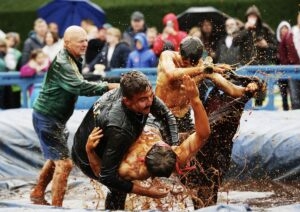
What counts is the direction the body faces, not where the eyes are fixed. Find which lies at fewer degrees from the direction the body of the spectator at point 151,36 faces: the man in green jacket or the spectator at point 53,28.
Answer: the man in green jacket

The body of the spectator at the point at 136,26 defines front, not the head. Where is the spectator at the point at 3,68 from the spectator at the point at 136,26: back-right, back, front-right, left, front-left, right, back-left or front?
right

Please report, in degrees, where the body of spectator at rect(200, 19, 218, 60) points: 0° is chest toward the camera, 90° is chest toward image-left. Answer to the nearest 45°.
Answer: approximately 0°

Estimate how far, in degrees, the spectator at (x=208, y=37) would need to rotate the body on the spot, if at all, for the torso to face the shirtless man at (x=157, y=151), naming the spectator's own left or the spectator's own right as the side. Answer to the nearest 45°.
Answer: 0° — they already face them

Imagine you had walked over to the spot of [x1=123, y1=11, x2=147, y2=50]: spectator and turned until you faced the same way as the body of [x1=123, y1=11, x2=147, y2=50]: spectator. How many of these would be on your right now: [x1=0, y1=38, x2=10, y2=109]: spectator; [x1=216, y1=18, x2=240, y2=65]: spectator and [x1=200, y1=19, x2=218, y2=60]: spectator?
1

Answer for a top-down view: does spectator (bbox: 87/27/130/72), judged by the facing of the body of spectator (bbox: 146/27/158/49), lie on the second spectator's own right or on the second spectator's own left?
on the second spectator's own right

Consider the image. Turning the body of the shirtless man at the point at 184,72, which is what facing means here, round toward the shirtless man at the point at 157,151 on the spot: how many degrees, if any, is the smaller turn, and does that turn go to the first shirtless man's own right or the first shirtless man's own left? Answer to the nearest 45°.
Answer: approximately 45° to the first shirtless man's own right

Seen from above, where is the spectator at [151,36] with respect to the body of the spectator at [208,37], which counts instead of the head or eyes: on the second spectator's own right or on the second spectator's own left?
on the second spectator's own right

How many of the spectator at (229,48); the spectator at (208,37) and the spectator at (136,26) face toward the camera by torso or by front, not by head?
3

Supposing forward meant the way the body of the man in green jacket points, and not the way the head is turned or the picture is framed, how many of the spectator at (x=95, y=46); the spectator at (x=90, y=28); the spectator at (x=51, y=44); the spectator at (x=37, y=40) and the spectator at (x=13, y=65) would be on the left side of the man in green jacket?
5

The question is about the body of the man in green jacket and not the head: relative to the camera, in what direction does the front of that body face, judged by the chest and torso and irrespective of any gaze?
to the viewer's right

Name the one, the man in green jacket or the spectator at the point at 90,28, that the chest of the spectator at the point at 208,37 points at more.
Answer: the man in green jacket

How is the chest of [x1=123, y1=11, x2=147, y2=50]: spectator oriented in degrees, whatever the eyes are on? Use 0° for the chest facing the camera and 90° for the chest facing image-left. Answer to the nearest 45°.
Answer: approximately 0°
